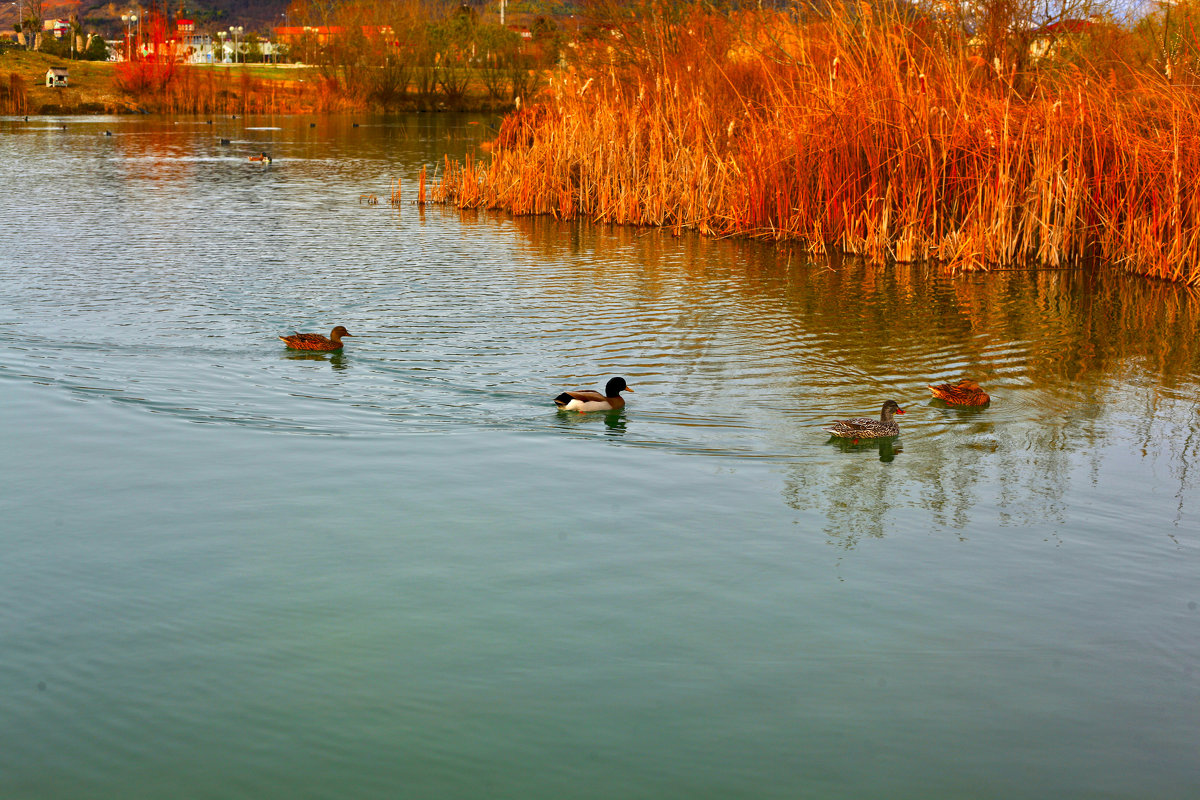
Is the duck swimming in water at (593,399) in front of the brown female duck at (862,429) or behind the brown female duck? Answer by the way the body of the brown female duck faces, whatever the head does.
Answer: behind

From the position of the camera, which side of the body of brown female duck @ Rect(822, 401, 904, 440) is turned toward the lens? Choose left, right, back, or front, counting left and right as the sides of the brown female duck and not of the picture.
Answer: right

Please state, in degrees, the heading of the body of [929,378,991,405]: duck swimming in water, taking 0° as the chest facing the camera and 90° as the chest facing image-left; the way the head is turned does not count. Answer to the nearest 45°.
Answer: approximately 270°

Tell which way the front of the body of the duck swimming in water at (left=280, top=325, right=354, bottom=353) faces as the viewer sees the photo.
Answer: to the viewer's right

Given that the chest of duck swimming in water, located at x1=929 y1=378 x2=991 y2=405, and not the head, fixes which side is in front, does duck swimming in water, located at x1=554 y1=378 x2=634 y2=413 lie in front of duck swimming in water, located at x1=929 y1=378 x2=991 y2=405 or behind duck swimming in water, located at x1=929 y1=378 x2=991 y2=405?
behind

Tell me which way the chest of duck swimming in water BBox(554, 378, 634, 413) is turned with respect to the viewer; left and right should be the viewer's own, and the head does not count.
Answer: facing to the right of the viewer

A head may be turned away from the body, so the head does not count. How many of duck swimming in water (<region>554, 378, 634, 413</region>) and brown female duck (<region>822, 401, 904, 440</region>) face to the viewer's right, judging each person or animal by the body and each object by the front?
2

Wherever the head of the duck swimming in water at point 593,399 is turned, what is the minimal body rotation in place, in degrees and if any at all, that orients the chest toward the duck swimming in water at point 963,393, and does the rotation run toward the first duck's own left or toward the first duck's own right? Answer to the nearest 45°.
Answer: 0° — it already faces it

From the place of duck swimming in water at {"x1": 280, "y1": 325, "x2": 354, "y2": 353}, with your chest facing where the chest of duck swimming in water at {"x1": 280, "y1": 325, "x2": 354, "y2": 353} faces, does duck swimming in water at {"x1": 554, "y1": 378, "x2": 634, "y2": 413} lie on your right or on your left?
on your right

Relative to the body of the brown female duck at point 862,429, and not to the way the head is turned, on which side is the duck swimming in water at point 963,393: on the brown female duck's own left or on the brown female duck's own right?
on the brown female duck's own left
